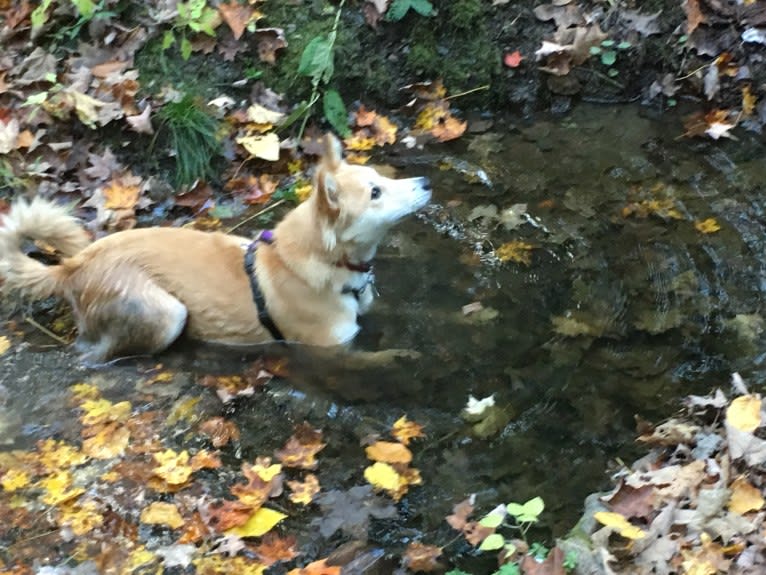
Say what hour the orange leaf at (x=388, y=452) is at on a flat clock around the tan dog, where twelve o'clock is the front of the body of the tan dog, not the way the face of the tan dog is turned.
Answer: The orange leaf is roughly at 2 o'clock from the tan dog.

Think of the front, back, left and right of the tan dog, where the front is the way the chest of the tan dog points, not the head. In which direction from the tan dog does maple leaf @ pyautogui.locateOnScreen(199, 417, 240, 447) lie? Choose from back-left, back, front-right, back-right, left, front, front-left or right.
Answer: right

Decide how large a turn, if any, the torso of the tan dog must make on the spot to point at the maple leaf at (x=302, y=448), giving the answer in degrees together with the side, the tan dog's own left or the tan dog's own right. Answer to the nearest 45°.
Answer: approximately 90° to the tan dog's own right

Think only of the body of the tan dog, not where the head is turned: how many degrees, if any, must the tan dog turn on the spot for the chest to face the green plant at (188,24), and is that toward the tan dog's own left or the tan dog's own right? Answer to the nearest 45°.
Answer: approximately 90° to the tan dog's own left

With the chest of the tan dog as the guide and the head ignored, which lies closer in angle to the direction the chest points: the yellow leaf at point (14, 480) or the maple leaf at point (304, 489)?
the maple leaf

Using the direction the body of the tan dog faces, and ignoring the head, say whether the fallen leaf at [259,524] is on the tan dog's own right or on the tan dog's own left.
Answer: on the tan dog's own right

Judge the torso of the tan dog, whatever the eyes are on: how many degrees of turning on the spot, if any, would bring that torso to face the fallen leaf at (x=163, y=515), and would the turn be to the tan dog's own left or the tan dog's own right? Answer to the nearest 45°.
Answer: approximately 90° to the tan dog's own right

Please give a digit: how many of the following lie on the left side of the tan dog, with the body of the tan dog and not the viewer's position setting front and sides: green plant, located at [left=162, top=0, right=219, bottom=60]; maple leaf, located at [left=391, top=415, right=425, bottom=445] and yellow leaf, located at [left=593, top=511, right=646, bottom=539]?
1

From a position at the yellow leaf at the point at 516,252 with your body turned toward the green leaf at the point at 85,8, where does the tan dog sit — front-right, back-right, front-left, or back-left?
front-left

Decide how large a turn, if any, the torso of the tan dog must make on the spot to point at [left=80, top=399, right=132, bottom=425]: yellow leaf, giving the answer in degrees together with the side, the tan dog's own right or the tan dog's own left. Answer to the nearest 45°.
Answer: approximately 135° to the tan dog's own right

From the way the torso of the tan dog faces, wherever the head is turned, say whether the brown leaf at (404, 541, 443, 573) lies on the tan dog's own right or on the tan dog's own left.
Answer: on the tan dog's own right

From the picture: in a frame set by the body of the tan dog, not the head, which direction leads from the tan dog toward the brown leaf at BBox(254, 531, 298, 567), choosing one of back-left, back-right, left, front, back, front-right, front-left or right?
right

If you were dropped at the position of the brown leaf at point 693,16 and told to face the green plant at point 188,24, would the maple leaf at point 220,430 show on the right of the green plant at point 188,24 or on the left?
left

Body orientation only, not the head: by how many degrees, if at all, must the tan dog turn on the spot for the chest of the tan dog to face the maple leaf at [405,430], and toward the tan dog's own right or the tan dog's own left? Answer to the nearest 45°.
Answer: approximately 45° to the tan dog's own right

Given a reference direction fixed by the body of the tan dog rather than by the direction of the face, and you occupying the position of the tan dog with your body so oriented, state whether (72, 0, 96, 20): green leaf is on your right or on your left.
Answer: on your left

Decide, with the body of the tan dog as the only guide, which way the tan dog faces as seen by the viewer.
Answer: to the viewer's right
